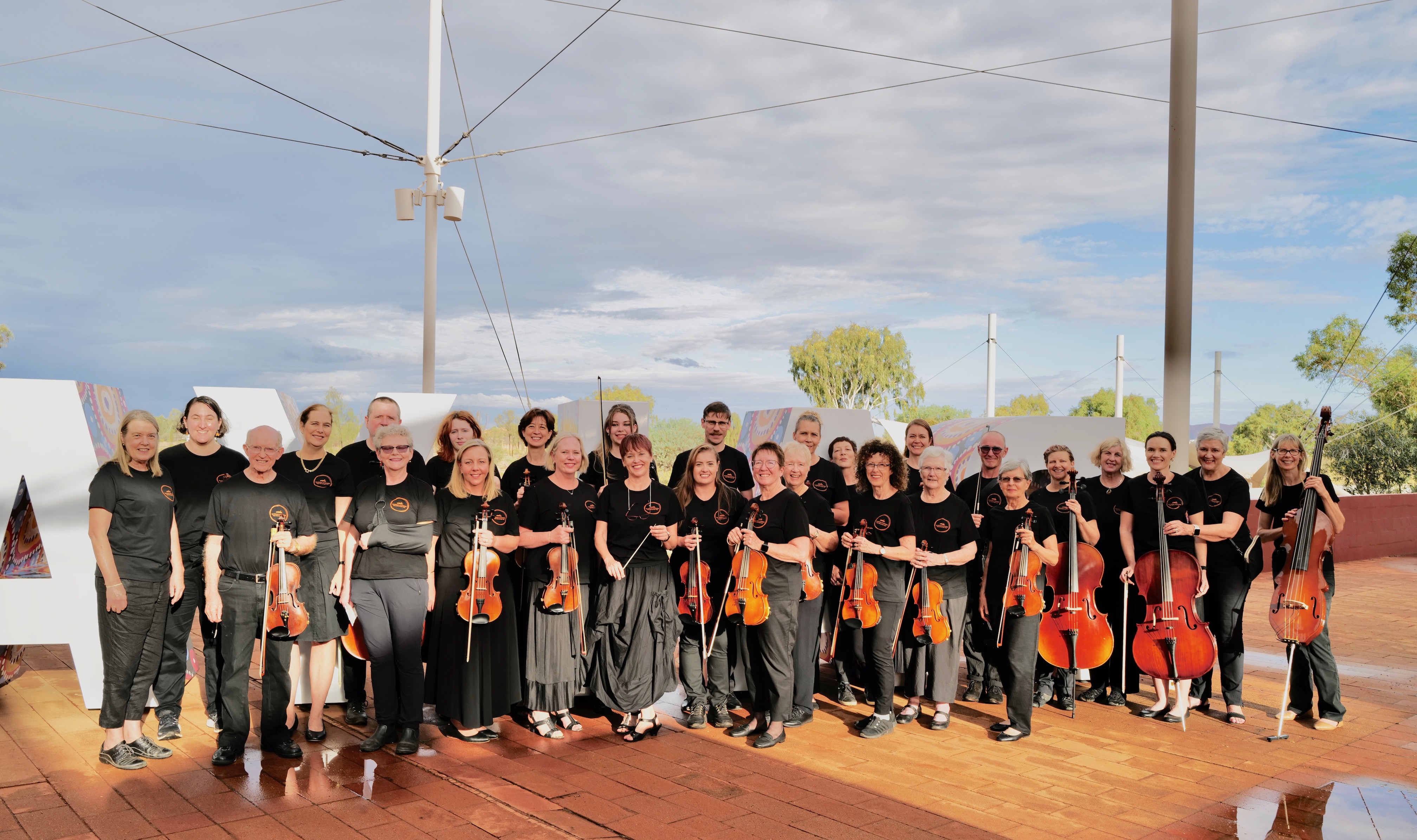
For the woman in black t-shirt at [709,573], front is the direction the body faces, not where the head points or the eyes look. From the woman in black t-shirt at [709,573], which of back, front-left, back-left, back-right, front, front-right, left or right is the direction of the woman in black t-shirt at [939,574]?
left

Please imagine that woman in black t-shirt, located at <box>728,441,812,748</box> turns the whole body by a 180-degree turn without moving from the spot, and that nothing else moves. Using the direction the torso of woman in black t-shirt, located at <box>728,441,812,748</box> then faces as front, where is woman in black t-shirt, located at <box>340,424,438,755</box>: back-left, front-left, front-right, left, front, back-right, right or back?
back-left

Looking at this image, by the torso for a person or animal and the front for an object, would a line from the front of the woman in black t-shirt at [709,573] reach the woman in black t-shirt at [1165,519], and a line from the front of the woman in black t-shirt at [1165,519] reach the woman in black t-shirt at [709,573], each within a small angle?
no

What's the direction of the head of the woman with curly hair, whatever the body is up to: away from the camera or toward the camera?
toward the camera

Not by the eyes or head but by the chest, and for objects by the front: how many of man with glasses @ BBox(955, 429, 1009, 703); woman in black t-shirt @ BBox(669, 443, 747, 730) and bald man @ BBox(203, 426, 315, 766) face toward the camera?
3

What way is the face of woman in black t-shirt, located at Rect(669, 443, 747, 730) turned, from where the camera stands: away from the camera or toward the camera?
toward the camera

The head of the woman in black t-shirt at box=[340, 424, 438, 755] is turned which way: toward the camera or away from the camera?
toward the camera

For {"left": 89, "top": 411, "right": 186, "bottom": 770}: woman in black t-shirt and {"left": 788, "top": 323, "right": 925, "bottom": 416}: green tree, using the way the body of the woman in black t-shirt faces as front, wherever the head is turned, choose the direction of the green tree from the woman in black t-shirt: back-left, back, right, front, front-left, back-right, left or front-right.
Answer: left

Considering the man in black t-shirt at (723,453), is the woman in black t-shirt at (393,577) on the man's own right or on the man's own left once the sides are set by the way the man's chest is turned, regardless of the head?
on the man's own right

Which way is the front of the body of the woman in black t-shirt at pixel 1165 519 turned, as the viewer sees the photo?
toward the camera

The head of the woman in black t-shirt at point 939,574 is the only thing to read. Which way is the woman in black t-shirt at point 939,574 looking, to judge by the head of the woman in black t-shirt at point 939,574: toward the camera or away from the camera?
toward the camera

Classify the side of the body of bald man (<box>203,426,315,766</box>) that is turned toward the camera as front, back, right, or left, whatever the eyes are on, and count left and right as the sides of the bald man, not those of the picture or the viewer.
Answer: front

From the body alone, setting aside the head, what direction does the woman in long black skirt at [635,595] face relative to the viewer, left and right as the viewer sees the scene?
facing the viewer

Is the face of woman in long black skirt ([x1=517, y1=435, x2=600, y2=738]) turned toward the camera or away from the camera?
toward the camera

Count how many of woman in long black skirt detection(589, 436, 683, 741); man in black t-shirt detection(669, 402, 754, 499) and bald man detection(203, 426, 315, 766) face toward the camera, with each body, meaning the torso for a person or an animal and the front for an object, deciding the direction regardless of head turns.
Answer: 3

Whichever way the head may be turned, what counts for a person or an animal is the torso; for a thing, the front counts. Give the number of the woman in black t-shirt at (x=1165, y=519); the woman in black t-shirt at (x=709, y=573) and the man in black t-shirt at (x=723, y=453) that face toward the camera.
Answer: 3

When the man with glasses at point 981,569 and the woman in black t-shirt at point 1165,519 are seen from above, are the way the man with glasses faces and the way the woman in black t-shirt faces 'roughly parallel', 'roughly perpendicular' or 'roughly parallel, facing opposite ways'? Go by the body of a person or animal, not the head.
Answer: roughly parallel
